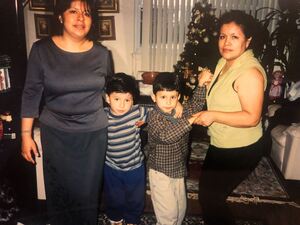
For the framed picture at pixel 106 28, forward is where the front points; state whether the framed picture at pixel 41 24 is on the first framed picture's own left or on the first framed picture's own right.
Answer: on the first framed picture's own right

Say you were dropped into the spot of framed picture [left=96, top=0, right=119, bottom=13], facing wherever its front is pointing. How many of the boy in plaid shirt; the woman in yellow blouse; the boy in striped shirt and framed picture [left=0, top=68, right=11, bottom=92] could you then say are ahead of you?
4

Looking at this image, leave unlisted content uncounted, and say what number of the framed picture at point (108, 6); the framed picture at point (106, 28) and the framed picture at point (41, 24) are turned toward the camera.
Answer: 3

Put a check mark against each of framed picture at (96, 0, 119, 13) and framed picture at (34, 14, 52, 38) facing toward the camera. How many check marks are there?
2

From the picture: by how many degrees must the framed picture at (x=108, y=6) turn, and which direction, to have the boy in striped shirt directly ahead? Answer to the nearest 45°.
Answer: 0° — it already faces them

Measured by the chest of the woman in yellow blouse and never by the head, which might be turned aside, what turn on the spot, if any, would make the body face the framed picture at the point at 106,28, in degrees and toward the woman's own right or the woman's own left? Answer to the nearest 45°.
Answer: approximately 90° to the woman's own right

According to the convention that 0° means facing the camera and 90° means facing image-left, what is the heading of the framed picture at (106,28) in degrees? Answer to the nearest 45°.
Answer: approximately 0°

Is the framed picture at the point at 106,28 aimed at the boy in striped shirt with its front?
yes

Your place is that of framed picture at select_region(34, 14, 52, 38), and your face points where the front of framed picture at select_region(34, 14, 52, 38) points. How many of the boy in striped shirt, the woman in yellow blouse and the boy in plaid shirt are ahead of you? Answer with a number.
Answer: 3

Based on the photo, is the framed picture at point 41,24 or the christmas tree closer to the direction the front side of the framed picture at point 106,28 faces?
the christmas tree

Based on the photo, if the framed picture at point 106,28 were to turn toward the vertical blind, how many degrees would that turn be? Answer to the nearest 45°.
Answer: approximately 90° to its left

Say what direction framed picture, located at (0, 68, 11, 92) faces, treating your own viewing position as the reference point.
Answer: facing the viewer and to the right of the viewer
